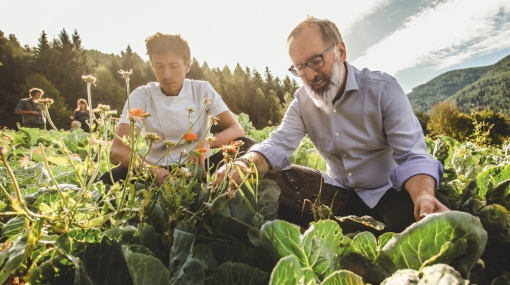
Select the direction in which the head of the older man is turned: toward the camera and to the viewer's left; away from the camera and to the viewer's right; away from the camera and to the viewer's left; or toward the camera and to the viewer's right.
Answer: toward the camera and to the viewer's left

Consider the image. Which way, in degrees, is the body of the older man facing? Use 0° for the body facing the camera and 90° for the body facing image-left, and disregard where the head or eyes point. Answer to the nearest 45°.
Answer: approximately 45°
